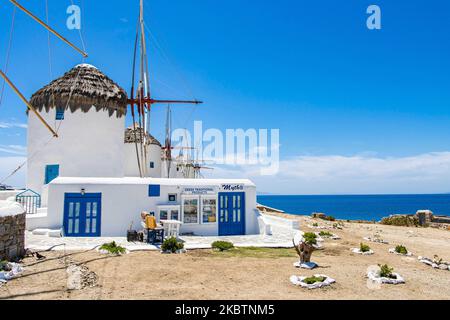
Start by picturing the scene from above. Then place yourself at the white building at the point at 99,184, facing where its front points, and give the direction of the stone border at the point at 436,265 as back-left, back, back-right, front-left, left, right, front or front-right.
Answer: front-left

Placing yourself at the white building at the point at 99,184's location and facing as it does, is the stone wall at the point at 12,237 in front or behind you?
in front

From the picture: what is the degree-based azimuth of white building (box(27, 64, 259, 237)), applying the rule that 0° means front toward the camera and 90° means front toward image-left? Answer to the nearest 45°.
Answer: approximately 0°

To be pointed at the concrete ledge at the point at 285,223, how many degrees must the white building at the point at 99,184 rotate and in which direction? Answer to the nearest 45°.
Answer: approximately 90° to its left

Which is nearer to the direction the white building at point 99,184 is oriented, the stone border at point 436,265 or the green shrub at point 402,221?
the stone border

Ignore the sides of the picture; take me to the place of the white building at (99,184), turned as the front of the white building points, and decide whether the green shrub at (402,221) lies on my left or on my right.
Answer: on my left

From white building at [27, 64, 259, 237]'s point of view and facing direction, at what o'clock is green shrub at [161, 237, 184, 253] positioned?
The green shrub is roughly at 11 o'clock from the white building.

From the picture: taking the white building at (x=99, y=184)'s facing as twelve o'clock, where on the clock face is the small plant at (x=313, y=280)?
The small plant is roughly at 11 o'clock from the white building.

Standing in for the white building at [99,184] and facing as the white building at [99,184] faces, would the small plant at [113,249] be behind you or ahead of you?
ahead
